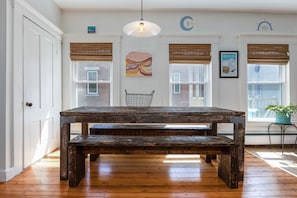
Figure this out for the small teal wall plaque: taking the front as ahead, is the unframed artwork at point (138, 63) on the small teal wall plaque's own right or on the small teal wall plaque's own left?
on the small teal wall plaque's own left

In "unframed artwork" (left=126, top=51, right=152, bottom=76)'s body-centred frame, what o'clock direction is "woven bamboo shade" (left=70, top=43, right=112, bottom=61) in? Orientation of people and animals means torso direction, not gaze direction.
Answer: The woven bamboo shade is roughly at 3 o'clock from the unframed artwork.

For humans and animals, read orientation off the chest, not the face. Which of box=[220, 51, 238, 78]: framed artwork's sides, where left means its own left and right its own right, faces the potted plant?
left

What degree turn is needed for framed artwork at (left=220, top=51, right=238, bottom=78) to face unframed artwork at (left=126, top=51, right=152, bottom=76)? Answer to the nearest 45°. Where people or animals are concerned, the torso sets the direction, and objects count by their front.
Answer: approximately 90° to its right

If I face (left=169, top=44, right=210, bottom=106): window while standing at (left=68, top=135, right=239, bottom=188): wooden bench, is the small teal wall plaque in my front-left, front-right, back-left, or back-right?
front-left

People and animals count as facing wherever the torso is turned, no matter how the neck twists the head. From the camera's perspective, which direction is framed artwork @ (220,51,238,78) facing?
toward the camera

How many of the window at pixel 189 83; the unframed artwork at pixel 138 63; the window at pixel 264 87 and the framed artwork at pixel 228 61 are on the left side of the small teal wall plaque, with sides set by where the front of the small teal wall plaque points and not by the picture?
4

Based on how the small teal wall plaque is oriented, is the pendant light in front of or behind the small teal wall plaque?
in front

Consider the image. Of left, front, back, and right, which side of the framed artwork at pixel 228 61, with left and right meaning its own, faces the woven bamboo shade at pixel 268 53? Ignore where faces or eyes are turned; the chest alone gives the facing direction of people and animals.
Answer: left

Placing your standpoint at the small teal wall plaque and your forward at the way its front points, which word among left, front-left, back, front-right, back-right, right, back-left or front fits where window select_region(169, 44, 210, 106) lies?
left

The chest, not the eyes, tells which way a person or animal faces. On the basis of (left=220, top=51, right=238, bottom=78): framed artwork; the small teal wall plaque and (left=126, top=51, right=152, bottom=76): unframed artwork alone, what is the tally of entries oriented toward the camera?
3

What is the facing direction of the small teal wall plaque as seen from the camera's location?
facing the viewer

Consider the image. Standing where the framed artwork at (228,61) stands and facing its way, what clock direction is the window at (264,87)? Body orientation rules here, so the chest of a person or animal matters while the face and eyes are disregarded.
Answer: The window is roughly at 8 o'clock from the framed artwork.

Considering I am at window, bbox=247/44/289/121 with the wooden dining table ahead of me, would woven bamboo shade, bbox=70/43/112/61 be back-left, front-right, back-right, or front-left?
front-right
